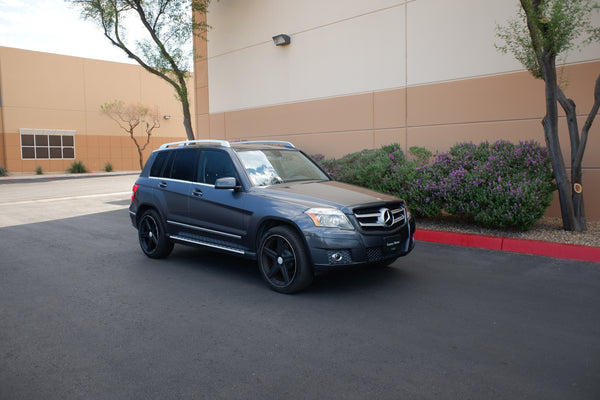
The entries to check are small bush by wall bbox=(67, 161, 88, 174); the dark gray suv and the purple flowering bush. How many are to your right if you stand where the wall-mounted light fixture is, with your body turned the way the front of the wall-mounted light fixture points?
1

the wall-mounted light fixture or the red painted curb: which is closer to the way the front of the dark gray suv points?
the red painted curb

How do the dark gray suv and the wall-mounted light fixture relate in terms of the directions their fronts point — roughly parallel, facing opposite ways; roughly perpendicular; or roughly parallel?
roughly perpendicular

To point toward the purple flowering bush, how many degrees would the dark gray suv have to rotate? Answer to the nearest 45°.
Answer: approximately 90° to its left

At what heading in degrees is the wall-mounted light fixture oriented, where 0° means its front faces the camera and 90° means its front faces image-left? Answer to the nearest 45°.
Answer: approximately 45°

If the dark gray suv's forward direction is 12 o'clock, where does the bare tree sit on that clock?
The bare tree is roughly at 7 o'clock from the dark gray suv.

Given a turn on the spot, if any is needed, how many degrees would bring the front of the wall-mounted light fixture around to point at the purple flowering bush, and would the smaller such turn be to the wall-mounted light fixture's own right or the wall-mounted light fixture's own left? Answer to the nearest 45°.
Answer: approximately 90° to the wall-mounted light fixture's own left

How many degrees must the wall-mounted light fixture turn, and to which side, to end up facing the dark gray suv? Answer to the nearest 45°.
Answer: approximately 45° to its left

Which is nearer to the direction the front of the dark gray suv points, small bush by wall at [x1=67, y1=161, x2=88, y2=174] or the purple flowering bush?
the purple flowering bush

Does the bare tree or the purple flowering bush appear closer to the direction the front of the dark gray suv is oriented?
the purple flowering bush

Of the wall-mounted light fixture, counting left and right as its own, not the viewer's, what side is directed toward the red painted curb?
left

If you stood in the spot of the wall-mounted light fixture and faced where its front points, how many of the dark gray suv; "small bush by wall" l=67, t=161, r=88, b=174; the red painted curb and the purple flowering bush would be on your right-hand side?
1

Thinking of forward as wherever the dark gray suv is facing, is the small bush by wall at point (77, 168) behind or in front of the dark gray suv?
behind

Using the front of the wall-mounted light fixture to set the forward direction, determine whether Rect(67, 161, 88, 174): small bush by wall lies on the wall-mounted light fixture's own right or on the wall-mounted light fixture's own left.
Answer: on the wall-mounted light fixture's own right
